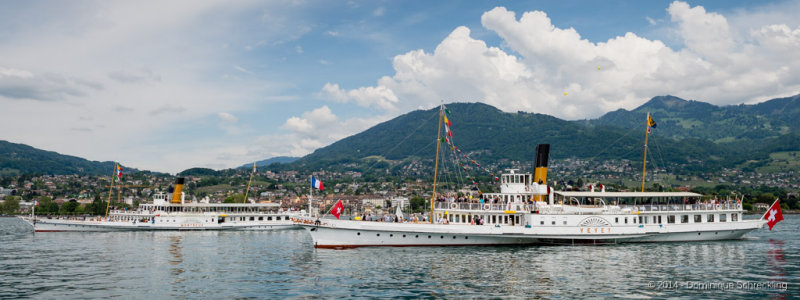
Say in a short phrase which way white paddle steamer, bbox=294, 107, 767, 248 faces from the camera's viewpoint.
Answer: facing to the left of the viewer
